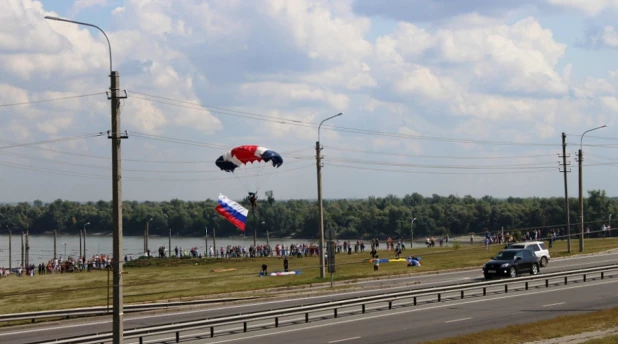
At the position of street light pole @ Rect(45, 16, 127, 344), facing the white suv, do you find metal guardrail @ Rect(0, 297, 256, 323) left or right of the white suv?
left

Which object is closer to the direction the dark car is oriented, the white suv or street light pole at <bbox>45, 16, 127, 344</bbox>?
the street light pole

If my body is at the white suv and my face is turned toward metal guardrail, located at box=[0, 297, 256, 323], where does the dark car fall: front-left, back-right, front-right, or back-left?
front-left

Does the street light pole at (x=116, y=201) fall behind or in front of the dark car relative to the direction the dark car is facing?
in front

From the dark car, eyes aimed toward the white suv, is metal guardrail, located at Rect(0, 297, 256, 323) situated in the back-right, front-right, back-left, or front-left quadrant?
back-left

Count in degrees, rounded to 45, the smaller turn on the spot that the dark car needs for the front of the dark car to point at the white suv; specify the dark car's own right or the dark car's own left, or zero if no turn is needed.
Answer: approximately 135° to the dark car's own right

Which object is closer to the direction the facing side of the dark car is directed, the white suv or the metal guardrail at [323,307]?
the metal guardrail

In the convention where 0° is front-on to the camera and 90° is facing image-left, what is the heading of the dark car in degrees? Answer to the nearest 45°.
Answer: approximately 45°

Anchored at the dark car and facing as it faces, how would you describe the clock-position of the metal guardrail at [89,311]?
The metal guardrail is roughly at 12 o'clock from the dark car.
